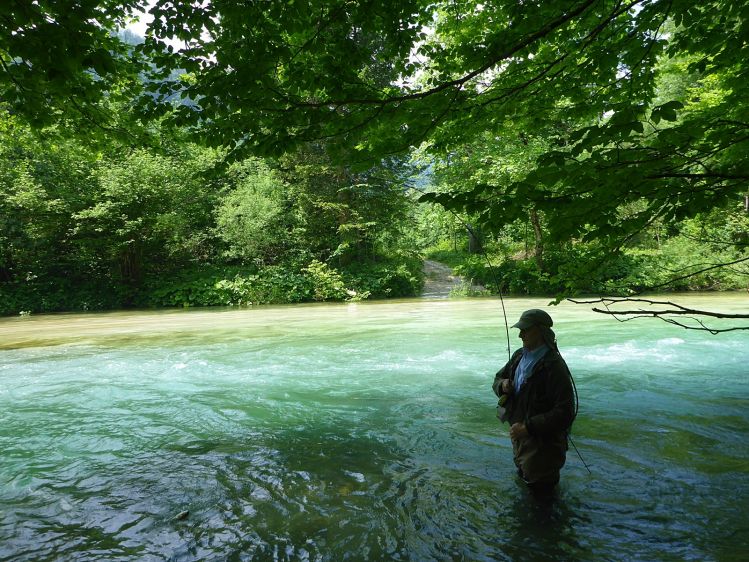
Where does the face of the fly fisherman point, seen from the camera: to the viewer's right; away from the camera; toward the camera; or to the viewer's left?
to the viewer's left

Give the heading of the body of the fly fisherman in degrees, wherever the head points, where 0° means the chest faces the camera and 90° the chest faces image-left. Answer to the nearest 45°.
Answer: approximately 45°
